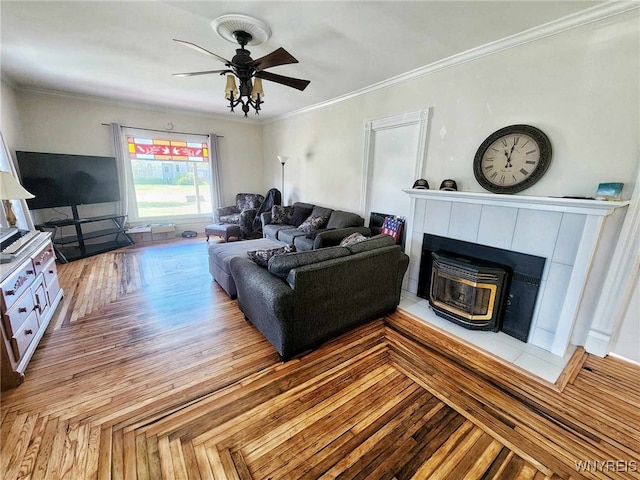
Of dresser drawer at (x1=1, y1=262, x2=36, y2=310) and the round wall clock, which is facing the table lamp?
the round wall clock

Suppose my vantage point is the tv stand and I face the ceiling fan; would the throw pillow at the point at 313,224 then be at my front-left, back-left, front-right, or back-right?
front-left

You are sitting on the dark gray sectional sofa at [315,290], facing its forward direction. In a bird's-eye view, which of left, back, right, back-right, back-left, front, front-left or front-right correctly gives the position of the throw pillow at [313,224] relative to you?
front-right

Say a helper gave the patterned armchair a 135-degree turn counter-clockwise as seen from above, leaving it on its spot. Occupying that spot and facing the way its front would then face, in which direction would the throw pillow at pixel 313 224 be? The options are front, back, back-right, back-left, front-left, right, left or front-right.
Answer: front-right

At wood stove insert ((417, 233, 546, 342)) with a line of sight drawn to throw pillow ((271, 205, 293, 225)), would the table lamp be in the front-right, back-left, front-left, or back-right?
front-left

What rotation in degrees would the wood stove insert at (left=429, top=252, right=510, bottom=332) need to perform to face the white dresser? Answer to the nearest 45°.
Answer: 0° — it already faces it

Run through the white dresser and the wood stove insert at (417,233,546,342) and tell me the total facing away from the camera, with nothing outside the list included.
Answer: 0

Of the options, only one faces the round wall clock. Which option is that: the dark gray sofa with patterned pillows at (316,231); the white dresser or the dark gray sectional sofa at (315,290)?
the white dresser

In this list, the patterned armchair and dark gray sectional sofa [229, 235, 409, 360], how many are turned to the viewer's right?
0

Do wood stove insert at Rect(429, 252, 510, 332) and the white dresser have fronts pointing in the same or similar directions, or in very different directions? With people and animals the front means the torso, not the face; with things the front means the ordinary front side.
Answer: very different directions

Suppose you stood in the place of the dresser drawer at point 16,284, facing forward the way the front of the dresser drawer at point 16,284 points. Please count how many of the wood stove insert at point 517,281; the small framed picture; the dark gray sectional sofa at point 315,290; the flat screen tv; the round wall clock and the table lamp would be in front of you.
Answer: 4

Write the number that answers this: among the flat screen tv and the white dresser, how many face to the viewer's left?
0

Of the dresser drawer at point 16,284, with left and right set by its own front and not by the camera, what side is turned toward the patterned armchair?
left

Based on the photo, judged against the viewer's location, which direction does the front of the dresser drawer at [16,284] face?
facing the viewer and to the right of the viewer

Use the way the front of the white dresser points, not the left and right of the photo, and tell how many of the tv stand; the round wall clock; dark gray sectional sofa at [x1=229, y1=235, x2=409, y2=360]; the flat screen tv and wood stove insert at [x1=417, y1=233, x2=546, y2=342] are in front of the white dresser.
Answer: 3

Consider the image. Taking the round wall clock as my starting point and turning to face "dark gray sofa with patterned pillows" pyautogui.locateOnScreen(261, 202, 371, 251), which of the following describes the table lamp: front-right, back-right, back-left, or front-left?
front-left

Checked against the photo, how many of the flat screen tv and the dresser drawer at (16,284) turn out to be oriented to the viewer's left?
0

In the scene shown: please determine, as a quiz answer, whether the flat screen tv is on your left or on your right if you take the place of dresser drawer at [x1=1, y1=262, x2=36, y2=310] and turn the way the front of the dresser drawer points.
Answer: on your left

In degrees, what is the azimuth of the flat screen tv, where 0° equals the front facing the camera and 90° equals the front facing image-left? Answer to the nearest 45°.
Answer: approximately 315°

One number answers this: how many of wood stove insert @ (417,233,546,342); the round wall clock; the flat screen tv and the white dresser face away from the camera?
0
